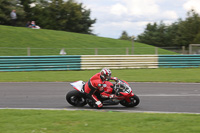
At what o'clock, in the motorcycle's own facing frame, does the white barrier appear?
The white barrier is roughly at 9 o'clock from the motorcycle.

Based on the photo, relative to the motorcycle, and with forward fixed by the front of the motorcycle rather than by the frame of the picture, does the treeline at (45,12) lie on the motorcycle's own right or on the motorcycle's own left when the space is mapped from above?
on the motorcycle's own left

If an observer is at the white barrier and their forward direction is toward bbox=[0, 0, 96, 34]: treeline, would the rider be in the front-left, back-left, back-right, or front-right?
back-left

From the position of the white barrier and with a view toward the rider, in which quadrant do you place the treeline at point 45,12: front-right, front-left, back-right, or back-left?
back-right

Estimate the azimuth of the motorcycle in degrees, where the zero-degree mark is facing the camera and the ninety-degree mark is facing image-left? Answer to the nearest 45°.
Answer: approximately 270°
